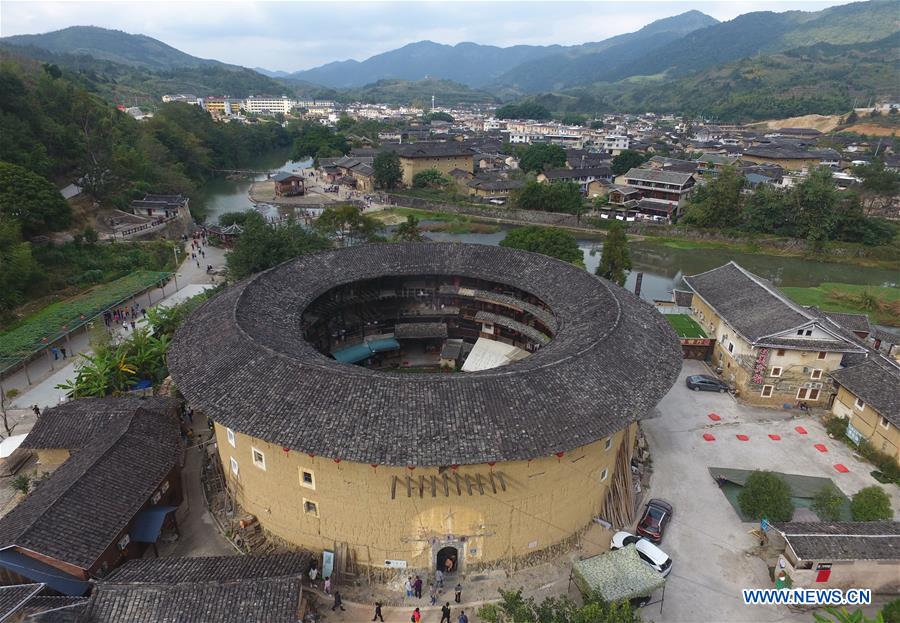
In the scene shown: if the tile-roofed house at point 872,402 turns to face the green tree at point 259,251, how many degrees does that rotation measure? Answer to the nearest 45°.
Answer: approximately 45° to its right

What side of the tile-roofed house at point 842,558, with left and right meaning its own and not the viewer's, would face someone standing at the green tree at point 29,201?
right

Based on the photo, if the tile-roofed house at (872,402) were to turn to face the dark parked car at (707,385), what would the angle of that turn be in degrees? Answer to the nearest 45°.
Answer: approximately 45° to its right

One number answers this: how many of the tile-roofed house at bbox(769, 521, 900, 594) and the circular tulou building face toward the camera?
2

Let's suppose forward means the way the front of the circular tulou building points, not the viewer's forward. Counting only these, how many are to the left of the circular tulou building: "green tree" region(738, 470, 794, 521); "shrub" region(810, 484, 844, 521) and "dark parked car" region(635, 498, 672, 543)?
3

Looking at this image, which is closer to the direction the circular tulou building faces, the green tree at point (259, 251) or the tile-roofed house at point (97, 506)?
the tile-roofed house

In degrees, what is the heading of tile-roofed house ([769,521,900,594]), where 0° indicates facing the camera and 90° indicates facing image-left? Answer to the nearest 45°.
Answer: approximately 0°

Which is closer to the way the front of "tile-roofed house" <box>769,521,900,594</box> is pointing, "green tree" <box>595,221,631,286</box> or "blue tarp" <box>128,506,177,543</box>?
the blue tarp

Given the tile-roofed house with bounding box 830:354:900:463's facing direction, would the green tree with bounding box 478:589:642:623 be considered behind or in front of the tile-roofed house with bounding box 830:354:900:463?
in front

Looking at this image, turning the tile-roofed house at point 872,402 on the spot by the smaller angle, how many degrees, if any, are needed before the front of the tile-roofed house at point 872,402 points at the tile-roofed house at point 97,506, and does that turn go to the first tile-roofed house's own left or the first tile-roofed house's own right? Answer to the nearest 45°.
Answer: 0° — it already faces it

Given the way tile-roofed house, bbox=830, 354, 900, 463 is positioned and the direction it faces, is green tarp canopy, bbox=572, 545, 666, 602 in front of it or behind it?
in front

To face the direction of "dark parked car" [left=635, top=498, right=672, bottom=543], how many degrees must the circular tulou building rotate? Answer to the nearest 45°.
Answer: approximately 90° to its left

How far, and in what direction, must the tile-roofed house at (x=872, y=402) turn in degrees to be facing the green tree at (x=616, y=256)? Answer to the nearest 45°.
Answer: approximately 90° to its right

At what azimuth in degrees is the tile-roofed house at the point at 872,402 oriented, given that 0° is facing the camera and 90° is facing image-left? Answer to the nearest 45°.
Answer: approximately 45°

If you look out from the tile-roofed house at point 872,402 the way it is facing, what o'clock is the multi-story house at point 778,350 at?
The multi-story house is roughly at 2 o'clock from the tile-roofed house.
